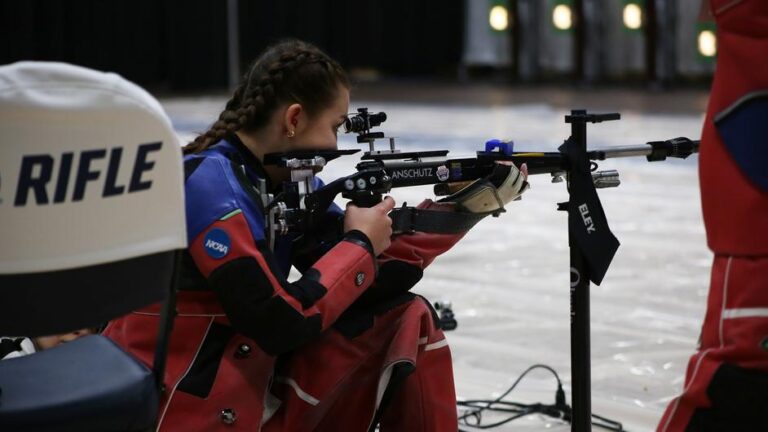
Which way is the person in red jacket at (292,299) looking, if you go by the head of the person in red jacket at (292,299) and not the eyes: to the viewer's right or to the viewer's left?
to the viewer's right

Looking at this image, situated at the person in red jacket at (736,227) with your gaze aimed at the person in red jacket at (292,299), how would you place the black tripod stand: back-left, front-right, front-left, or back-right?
front-right

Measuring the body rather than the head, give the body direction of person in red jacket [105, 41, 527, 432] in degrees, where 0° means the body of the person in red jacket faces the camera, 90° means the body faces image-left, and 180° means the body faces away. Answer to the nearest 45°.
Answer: approximately 270°

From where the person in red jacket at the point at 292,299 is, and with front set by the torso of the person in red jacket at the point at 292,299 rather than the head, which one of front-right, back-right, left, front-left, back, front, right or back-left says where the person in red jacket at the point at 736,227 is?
front-right

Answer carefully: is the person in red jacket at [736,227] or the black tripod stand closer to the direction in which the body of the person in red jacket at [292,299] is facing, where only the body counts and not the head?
the black tripod stand

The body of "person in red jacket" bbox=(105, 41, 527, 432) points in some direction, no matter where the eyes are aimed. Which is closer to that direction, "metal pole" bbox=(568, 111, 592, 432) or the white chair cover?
the metal pole

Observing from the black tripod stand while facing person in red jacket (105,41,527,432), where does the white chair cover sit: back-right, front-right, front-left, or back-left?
front-left

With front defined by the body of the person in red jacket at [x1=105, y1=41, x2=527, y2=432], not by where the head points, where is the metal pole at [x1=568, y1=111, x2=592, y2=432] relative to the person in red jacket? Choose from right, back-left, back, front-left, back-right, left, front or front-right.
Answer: front

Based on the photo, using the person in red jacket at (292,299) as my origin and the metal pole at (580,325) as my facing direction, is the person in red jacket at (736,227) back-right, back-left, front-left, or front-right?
front-right
